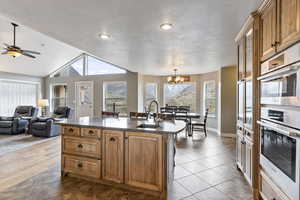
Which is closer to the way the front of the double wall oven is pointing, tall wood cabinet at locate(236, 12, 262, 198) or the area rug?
the area rug

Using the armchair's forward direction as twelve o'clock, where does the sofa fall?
The sofa is roughly at 3 o'clock from the armchair.

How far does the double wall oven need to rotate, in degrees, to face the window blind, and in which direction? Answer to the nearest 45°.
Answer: approximately 45° to its right

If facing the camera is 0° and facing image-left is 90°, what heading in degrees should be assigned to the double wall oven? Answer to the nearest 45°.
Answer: approximately 45°

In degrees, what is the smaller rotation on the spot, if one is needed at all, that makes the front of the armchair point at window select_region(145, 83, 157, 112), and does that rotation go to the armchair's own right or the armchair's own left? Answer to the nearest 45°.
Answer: approximately 135° to the armchair's own left

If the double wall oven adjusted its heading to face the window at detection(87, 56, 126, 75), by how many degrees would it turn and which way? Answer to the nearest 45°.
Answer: approximately 45° to its right

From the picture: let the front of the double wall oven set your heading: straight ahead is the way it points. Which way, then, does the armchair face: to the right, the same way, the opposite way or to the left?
to the left

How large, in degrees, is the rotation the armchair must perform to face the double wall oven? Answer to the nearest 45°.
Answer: approximately 45° to its left

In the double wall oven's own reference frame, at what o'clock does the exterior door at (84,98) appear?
The exterior door is roughly at 2 o'clock from the double wall oven.

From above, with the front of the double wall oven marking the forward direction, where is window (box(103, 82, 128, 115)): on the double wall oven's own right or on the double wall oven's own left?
on the double wall oven's own right

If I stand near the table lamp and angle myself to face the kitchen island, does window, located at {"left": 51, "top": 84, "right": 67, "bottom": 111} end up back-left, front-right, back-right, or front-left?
back-left

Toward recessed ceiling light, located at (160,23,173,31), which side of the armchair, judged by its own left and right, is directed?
left
